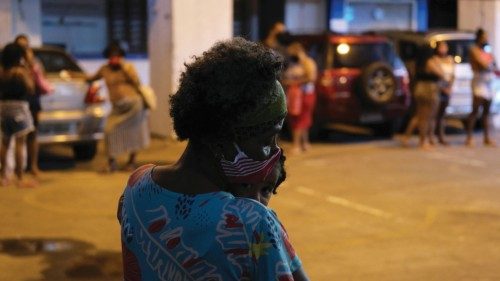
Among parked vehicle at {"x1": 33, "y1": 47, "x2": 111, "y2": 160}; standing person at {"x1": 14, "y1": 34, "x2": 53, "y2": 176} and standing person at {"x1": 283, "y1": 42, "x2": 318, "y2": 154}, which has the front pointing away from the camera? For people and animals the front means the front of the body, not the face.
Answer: the parked vehicle

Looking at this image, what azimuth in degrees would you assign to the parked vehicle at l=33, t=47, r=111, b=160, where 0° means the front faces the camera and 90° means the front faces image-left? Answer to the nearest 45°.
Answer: approximately 180°

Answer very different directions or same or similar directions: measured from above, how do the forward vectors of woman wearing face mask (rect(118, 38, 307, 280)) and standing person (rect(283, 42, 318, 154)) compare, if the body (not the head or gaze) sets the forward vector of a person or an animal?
very different directions

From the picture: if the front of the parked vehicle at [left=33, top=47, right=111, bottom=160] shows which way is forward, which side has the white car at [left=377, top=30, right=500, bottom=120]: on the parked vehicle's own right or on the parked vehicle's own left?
on the parked vehicle's own right

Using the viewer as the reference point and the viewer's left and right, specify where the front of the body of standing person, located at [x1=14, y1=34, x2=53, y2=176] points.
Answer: facing to the right of the viewer

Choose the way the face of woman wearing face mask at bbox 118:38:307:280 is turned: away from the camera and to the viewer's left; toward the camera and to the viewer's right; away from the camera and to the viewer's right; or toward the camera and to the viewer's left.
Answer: away from the camera and to the viewer's right

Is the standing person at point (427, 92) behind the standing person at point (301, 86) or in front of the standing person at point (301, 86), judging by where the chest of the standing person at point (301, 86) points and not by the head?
behind

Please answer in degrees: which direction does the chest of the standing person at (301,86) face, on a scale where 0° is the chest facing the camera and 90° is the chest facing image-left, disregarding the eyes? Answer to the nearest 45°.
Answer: approximately 45°
